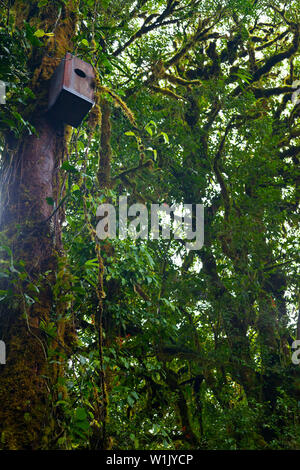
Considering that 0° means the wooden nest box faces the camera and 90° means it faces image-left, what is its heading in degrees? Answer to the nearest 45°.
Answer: approximately 315°
